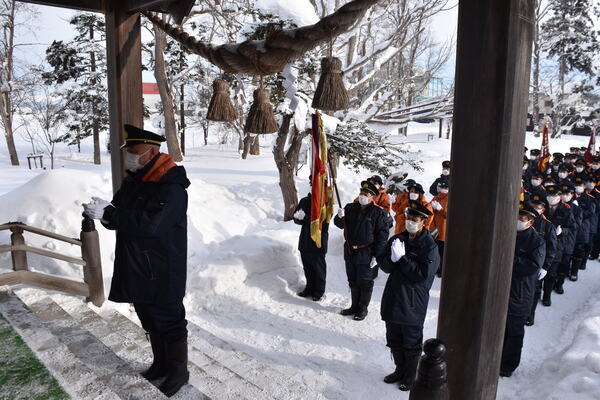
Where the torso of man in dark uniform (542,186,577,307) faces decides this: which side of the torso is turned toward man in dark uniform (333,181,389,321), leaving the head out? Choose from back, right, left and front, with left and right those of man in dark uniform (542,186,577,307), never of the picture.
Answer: front

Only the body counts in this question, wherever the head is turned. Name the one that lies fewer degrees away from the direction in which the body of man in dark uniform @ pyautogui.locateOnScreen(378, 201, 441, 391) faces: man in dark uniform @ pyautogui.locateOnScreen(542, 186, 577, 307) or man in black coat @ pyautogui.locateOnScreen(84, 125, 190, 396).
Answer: the man in black coat

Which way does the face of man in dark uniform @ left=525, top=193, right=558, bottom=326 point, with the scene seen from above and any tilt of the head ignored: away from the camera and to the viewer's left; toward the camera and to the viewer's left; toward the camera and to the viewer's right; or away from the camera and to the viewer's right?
toward the camera and to the viewer's left

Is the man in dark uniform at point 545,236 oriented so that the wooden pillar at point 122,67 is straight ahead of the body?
yes

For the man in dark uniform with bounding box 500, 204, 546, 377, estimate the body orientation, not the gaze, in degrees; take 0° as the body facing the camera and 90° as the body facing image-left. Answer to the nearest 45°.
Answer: approximately 45°

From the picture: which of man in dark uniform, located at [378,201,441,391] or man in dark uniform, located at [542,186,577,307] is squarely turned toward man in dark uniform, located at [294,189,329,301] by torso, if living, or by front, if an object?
man in dark uniform, located at [542,186,577,307]

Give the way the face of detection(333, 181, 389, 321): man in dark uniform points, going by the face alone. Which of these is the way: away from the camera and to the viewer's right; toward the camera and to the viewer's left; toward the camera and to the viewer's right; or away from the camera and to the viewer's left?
toward the camera and to the viewer's left

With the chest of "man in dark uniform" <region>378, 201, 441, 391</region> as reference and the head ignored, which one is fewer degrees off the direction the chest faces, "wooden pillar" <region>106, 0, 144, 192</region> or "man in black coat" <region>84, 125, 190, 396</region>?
the man in black coat
